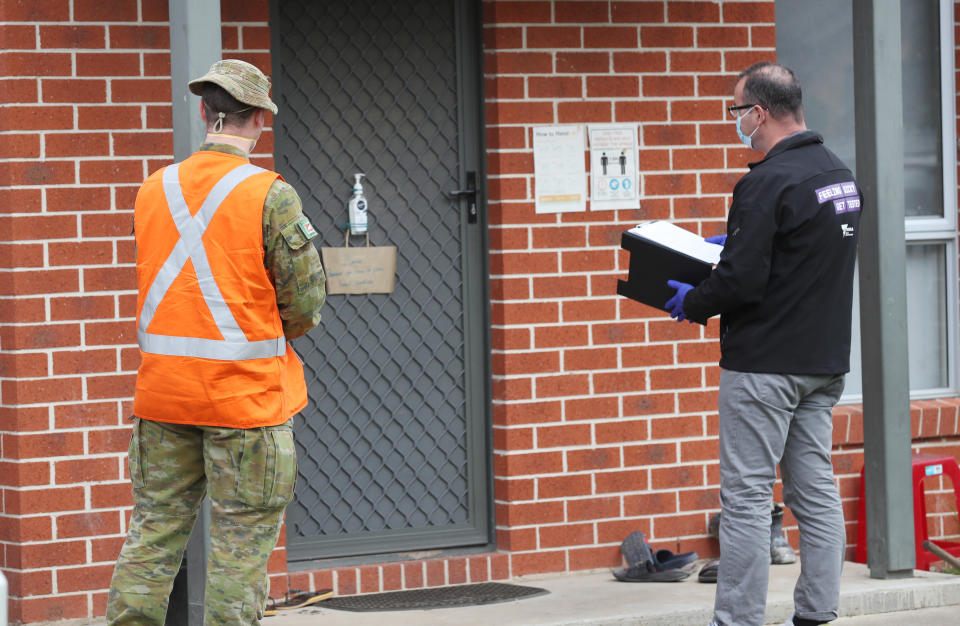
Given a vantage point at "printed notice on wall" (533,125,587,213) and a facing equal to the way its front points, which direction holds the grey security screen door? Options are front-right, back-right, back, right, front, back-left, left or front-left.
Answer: right

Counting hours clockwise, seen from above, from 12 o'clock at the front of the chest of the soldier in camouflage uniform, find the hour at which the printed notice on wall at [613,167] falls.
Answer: The printed notice on wall is roughly at 12 o'clock from the soldier in camouflage uniform.

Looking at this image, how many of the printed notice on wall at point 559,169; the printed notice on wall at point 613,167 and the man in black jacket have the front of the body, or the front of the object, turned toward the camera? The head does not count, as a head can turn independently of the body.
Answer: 2

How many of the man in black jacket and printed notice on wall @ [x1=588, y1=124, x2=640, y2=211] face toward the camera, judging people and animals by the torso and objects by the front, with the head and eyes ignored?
1

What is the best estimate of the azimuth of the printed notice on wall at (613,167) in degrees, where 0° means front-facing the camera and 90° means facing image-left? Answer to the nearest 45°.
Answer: approximately 0°

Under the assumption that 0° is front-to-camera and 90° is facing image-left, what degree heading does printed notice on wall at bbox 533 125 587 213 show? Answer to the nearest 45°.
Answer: approximately 0°

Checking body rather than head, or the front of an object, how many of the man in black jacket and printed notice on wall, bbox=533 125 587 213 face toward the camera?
1

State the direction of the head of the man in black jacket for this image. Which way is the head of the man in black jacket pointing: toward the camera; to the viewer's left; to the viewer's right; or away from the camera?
to the viewer's left

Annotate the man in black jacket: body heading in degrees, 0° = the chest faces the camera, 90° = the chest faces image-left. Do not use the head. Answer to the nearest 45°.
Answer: approximately 135°

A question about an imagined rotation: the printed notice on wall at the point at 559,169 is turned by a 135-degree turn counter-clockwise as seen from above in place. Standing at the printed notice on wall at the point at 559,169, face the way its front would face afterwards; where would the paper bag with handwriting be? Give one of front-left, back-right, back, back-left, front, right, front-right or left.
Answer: back-left
